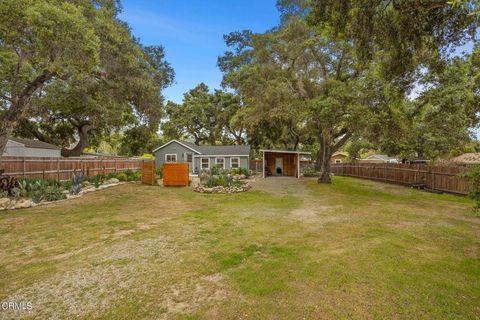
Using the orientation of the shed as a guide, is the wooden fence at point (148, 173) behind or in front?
in front

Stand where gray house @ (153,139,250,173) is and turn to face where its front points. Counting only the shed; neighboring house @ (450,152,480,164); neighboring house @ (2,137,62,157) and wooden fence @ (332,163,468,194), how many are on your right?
1

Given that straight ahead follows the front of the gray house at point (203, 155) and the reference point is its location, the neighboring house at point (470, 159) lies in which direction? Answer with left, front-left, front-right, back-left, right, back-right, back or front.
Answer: front-left

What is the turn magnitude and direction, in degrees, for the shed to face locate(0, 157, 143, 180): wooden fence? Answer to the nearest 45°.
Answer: approximately 45° to its right

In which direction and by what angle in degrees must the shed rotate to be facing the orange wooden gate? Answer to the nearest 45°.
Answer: approximately 45° to its right

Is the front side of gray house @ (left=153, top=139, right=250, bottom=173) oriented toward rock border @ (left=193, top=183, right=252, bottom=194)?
yes

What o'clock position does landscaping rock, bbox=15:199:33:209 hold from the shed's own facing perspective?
The landscaping rock is roughly at 1 o'clock from the shed.

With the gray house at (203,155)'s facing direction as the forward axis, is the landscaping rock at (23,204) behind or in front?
in front

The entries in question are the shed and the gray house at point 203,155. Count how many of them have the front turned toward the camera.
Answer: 2

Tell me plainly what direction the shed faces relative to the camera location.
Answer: facing the viewer

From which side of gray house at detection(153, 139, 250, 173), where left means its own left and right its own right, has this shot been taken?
front

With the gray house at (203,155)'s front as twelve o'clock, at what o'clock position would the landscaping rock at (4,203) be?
The landscaping rock is roughly at 1 o'clock from the gray house.

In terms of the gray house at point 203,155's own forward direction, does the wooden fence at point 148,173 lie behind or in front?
in front
